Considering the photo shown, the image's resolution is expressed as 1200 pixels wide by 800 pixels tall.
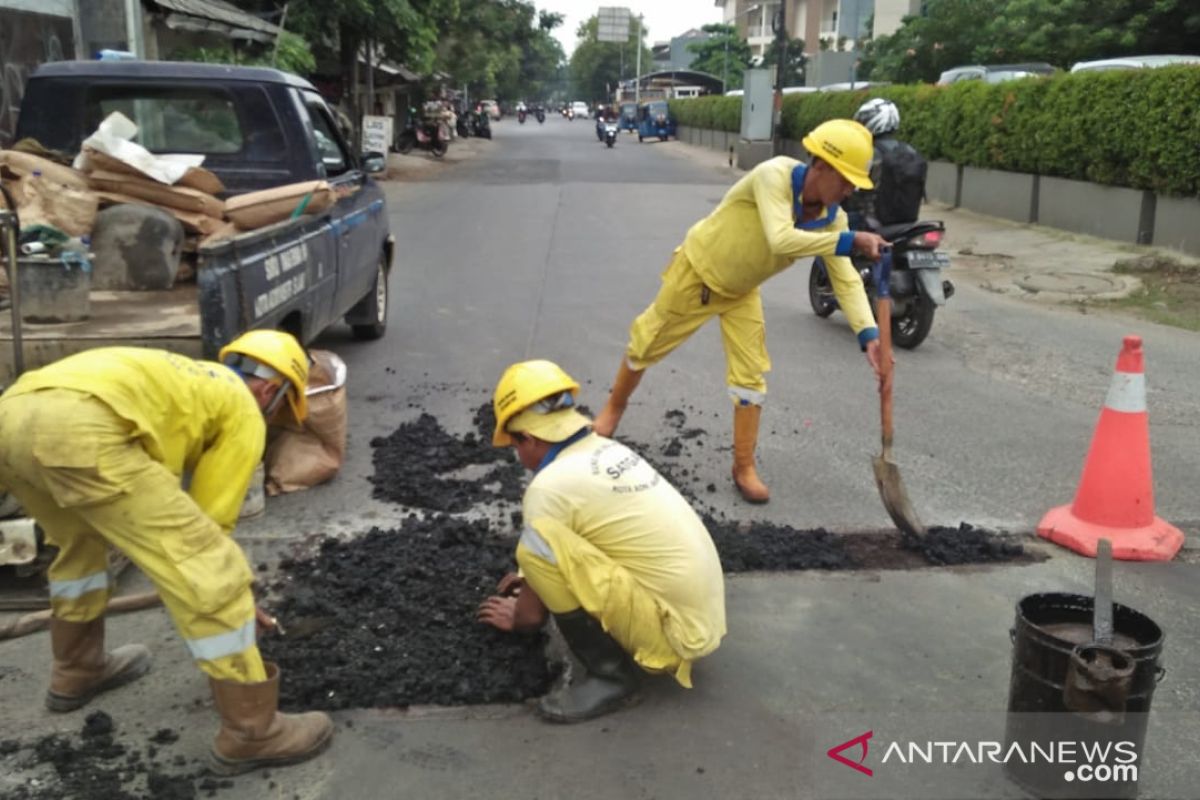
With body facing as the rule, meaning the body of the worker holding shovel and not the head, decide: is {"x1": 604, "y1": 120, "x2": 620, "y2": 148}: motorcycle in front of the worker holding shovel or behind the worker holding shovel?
behind

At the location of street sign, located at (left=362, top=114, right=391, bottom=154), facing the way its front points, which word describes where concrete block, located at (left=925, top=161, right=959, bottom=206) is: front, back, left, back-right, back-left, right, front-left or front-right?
front-left

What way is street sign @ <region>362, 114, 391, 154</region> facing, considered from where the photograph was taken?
facing the viewer

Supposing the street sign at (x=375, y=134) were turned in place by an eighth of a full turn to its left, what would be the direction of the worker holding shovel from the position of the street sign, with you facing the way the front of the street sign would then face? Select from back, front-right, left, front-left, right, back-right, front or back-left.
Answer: front-right

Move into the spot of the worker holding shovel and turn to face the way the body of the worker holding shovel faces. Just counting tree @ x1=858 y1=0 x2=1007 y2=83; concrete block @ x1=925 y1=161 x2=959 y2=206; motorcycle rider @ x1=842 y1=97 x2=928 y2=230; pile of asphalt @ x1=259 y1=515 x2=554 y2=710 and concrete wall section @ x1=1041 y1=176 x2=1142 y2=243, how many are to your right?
1

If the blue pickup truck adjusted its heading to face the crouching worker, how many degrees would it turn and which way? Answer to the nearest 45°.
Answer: approximately 135° to its right

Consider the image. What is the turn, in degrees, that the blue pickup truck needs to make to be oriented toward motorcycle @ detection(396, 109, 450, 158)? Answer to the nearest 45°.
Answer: approximately 45° to its left

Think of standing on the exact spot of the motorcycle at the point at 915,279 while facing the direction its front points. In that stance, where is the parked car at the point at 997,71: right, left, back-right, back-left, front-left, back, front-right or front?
front-right

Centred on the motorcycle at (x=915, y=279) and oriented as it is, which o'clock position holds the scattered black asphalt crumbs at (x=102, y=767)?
The scattered black asphalt crumbs is roughly at 8 o'clock from the motorcycle.

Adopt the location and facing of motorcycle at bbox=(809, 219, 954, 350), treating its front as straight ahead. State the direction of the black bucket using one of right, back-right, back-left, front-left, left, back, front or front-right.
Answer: back-left

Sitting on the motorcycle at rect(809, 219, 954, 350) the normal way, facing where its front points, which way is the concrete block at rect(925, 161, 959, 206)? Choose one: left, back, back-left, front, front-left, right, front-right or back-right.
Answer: front-right

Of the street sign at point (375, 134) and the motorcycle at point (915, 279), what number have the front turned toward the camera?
1

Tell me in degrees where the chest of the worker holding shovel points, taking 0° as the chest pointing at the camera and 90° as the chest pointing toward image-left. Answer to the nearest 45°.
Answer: approximately 315°

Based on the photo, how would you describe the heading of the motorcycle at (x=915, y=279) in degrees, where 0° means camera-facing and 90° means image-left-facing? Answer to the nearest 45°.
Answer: approximately 135°

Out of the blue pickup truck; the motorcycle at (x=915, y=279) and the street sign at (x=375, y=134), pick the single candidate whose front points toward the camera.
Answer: the street sign

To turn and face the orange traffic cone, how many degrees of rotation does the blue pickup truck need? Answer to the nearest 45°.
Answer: approximately 90° to its right

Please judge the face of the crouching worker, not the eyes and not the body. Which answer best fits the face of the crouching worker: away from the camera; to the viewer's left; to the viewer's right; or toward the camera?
to the viewer's left

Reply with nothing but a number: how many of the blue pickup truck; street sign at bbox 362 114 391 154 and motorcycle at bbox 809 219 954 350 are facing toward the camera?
1
